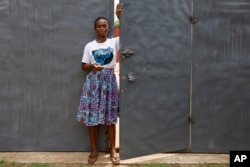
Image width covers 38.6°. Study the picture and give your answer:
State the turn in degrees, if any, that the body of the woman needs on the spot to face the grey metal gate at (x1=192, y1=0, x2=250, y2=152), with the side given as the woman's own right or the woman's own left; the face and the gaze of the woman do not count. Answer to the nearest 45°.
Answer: approximately 90° to the woman's own left

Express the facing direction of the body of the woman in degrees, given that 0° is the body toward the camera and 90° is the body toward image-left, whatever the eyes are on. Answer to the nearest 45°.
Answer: approximately 0°

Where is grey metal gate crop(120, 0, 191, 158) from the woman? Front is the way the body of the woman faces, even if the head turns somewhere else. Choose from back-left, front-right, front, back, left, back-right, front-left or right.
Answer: left

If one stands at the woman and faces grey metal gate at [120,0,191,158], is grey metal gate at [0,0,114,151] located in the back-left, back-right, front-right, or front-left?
back-left
